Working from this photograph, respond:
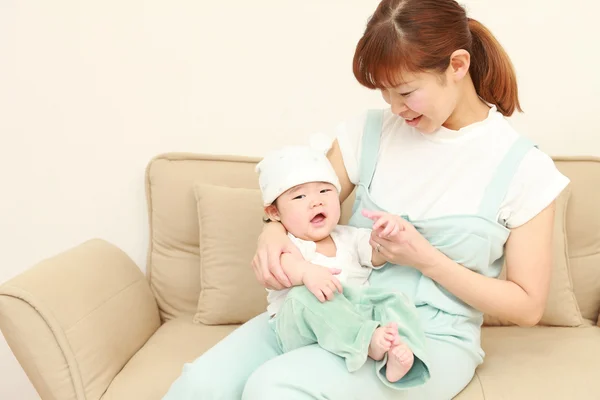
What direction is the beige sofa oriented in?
toward the camera

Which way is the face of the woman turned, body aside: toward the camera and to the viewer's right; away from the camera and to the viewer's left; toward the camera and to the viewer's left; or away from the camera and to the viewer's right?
toward the camera and to the viewer's left
